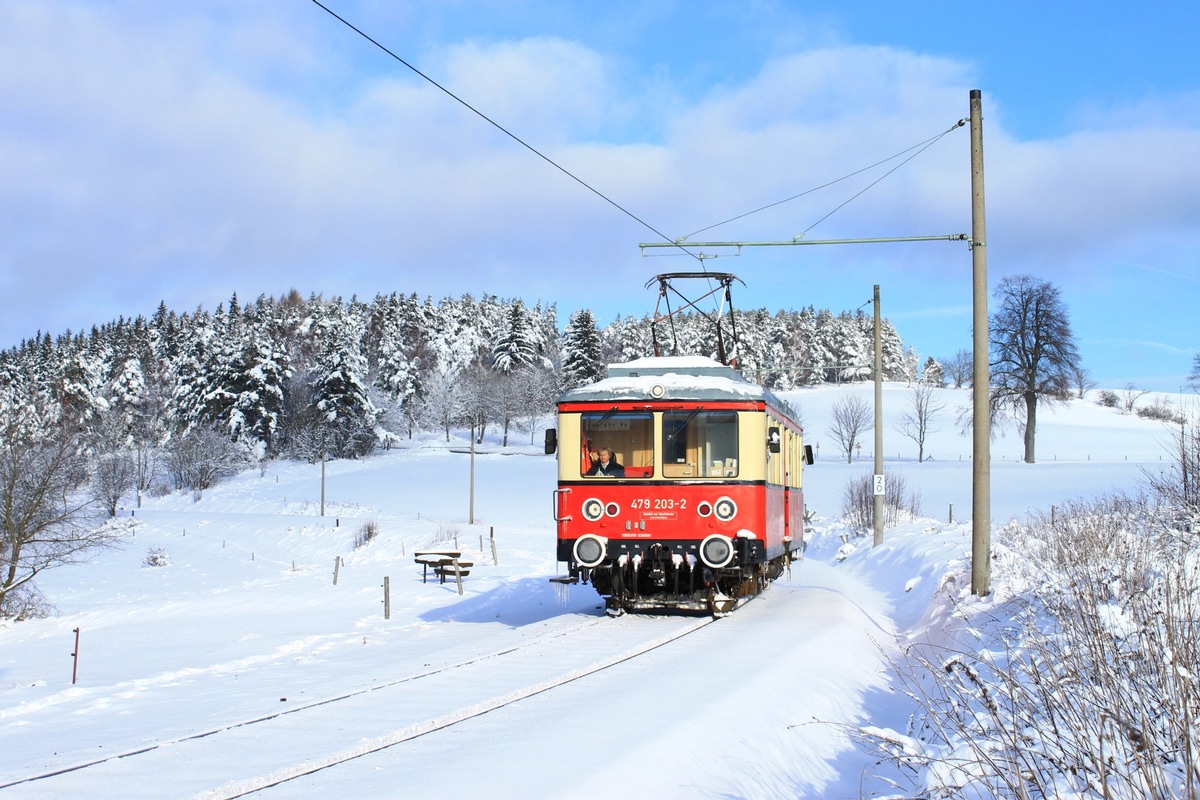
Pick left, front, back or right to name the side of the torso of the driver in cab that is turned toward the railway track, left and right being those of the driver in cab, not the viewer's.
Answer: front

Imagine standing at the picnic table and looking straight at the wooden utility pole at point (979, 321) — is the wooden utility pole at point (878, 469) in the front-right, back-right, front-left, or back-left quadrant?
front-left

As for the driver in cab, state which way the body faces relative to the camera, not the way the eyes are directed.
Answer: toward the camera

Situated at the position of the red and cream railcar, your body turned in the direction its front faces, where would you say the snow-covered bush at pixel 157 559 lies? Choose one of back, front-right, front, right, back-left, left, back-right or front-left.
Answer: back-right

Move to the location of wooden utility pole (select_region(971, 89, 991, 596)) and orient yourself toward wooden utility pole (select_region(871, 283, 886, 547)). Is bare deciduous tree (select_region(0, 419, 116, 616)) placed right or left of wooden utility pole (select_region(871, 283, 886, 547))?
left

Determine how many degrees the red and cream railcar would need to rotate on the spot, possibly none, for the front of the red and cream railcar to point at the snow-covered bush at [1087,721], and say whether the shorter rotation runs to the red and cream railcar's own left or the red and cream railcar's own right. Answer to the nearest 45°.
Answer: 0° — it already faces it

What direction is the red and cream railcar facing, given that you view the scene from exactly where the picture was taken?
facing the viewer

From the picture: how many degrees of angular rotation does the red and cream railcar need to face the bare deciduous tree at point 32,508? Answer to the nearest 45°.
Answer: approximately 135° to its right

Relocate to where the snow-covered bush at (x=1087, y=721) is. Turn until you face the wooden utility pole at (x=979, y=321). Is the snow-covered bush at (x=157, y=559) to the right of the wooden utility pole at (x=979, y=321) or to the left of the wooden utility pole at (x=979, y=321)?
left

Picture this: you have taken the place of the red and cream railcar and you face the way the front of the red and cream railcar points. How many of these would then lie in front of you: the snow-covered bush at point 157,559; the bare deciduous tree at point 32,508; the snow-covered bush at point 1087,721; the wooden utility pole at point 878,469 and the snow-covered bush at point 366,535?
1

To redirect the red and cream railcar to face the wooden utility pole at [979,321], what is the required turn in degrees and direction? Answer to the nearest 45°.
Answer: approximately 90° to its left

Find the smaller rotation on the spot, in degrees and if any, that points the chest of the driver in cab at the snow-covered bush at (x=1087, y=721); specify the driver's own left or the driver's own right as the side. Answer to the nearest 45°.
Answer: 0° — they already face it
